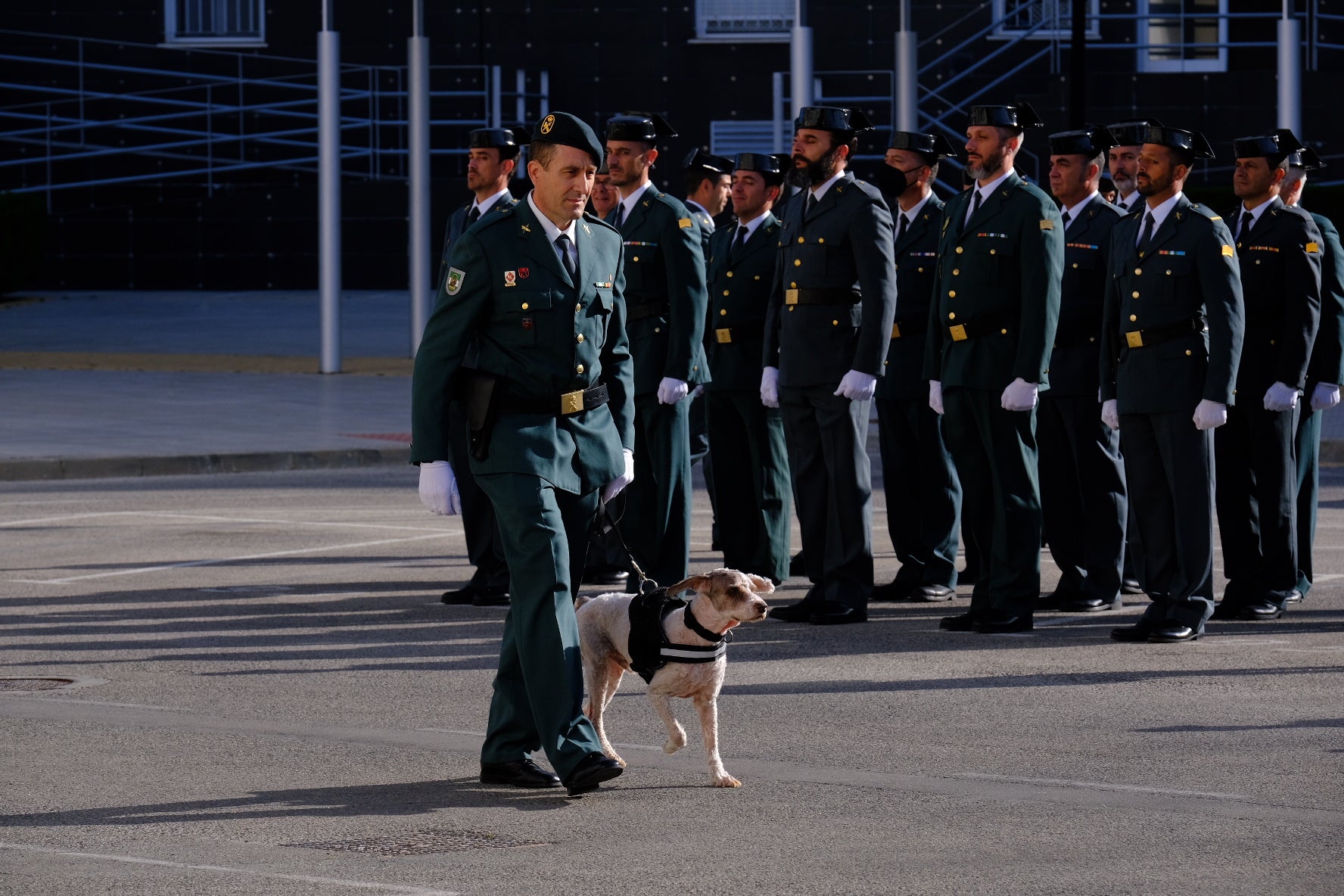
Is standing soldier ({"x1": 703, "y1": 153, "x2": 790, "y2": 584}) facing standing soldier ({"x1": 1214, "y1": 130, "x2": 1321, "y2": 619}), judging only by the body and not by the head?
no

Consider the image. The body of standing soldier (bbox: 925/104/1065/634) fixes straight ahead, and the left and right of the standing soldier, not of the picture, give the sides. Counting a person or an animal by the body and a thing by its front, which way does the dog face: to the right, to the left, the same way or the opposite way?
to the left

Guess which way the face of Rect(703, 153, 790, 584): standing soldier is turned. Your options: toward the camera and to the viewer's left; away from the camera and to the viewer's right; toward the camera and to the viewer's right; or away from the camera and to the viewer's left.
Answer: toward the camera and to the viewer's left

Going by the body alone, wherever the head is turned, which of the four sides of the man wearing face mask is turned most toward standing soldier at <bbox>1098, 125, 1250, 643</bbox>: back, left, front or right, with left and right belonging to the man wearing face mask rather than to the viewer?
left

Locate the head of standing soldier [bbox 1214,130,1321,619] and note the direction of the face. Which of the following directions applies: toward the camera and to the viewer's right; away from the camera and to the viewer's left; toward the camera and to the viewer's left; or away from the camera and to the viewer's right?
toward the camera and to the viewer's left

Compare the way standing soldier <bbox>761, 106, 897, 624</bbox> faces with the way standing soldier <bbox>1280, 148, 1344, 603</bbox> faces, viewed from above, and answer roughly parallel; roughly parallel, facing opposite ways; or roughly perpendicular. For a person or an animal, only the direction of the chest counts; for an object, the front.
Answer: roughly parallel

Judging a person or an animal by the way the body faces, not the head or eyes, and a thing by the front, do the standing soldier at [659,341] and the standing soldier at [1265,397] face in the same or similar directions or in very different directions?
same or similar directions

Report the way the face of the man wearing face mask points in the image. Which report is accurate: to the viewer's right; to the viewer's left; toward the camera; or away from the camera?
to the viewer's left

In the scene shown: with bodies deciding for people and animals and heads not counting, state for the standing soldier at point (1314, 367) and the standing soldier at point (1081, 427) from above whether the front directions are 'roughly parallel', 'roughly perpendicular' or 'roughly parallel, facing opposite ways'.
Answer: roughly parallel

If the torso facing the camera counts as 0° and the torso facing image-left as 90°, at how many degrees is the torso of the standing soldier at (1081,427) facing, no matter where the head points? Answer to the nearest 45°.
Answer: approximately 45°

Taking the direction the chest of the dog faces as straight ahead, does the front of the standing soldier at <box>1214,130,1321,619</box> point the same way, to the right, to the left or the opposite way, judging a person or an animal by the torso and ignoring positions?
to the right

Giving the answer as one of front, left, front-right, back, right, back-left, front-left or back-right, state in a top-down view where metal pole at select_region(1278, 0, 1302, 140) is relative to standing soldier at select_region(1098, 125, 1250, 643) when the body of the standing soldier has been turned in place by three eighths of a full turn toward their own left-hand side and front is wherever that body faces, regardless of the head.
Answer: left

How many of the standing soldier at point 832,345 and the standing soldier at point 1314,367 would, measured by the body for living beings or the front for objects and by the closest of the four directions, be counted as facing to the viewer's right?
0

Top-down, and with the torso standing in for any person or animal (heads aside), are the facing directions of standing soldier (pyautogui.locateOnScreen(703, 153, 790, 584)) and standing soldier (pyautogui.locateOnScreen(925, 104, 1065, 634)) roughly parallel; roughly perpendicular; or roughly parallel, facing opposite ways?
roughly parallel

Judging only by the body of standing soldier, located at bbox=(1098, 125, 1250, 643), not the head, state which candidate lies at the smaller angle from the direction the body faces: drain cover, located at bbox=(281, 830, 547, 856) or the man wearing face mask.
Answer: the drain cover

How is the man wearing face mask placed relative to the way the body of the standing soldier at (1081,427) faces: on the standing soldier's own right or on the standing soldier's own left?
on the standing soldier's own right
